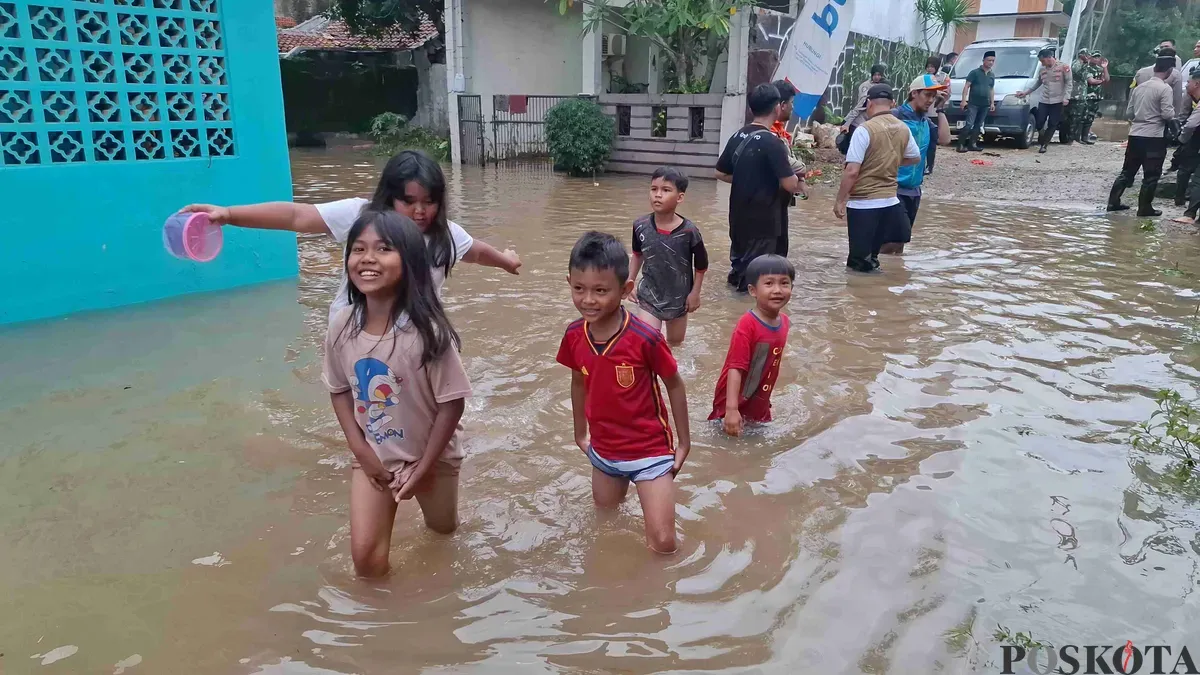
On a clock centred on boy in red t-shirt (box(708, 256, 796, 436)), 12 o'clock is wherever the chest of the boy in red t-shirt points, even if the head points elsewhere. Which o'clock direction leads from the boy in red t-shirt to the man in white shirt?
The man in white shirt is roughly at 8 o'clock from the boy in red t-shirt.

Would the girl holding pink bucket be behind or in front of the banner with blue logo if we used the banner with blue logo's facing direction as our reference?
in front

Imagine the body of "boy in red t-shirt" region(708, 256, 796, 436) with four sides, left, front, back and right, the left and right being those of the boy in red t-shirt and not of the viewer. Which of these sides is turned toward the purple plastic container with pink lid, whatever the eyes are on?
right

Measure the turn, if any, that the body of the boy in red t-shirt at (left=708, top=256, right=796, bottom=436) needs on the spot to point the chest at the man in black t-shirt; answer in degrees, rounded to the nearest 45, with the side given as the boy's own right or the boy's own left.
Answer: approximately 135° to the boy's own left

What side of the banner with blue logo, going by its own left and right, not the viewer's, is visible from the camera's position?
front

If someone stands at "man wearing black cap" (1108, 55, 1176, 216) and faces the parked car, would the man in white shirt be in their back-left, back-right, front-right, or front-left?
back-left

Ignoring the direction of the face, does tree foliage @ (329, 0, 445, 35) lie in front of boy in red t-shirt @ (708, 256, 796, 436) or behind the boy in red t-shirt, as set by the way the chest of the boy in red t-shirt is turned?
behind

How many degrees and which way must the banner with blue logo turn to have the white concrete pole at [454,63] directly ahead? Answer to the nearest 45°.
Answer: approximately 135° to its right

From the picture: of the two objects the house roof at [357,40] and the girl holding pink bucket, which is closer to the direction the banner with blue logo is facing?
the girl holding pink bucket

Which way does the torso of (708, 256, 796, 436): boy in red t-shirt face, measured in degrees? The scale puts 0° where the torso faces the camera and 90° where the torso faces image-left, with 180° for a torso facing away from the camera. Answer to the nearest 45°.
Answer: approximately 315°

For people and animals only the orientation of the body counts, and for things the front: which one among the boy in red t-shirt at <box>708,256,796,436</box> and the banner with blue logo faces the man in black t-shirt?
the banner with blue logo

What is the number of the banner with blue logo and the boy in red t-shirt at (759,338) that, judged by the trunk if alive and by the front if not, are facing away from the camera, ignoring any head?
0
